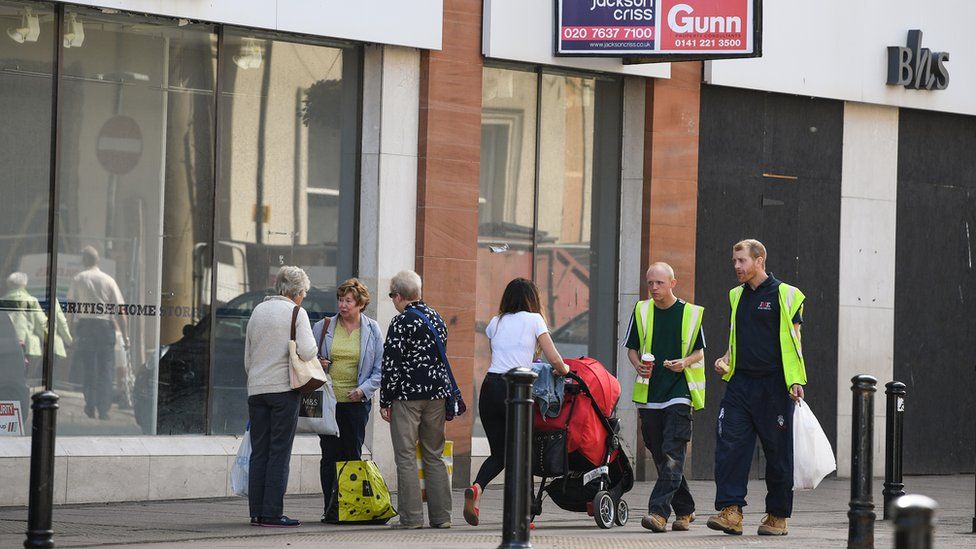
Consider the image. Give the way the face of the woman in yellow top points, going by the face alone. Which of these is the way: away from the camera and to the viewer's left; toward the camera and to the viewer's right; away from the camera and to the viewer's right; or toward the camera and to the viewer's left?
toward the camera and to the viewer's left

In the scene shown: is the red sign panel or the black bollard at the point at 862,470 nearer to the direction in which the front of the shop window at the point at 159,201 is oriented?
the black bollard

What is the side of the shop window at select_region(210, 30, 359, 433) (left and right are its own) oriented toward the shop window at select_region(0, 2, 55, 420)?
right

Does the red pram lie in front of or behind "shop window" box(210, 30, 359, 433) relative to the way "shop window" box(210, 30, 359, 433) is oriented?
in front

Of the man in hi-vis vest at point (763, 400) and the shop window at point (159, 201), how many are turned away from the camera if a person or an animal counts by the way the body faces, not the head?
0

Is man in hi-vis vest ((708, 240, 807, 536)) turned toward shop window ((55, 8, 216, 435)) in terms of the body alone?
no

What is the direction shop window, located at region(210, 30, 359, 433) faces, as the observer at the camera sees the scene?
facing the viewer and to the right of the viewer

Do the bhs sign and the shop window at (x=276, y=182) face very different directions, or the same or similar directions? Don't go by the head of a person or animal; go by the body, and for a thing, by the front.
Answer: same or similar directions

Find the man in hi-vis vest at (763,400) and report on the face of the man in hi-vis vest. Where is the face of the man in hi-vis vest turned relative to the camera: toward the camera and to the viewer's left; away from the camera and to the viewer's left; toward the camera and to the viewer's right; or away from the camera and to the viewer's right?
toward the camera and to the viewer's left

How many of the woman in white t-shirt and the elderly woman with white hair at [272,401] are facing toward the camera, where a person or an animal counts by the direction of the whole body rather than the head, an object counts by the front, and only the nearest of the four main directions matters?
0

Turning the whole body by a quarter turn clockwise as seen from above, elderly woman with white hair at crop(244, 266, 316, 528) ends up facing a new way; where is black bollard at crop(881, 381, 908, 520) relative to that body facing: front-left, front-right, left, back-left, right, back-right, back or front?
front-left

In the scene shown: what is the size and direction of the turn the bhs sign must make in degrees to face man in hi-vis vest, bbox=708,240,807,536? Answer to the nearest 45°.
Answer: approximately 45° to its right

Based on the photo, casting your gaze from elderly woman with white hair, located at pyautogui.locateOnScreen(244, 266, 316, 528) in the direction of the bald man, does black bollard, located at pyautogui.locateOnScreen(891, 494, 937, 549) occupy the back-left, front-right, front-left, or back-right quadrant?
front-right

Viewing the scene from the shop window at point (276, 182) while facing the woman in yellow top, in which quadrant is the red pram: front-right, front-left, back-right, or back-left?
front-left

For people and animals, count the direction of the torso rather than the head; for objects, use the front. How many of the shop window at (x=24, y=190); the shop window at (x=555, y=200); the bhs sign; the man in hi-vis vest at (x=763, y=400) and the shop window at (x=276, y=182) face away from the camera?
0

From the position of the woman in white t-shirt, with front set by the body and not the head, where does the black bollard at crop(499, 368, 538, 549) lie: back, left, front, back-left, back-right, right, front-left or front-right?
back-right

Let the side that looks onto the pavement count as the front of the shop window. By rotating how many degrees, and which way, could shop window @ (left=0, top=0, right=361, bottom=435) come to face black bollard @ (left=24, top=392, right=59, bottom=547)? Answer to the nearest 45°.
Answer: approximately 45° to its right
